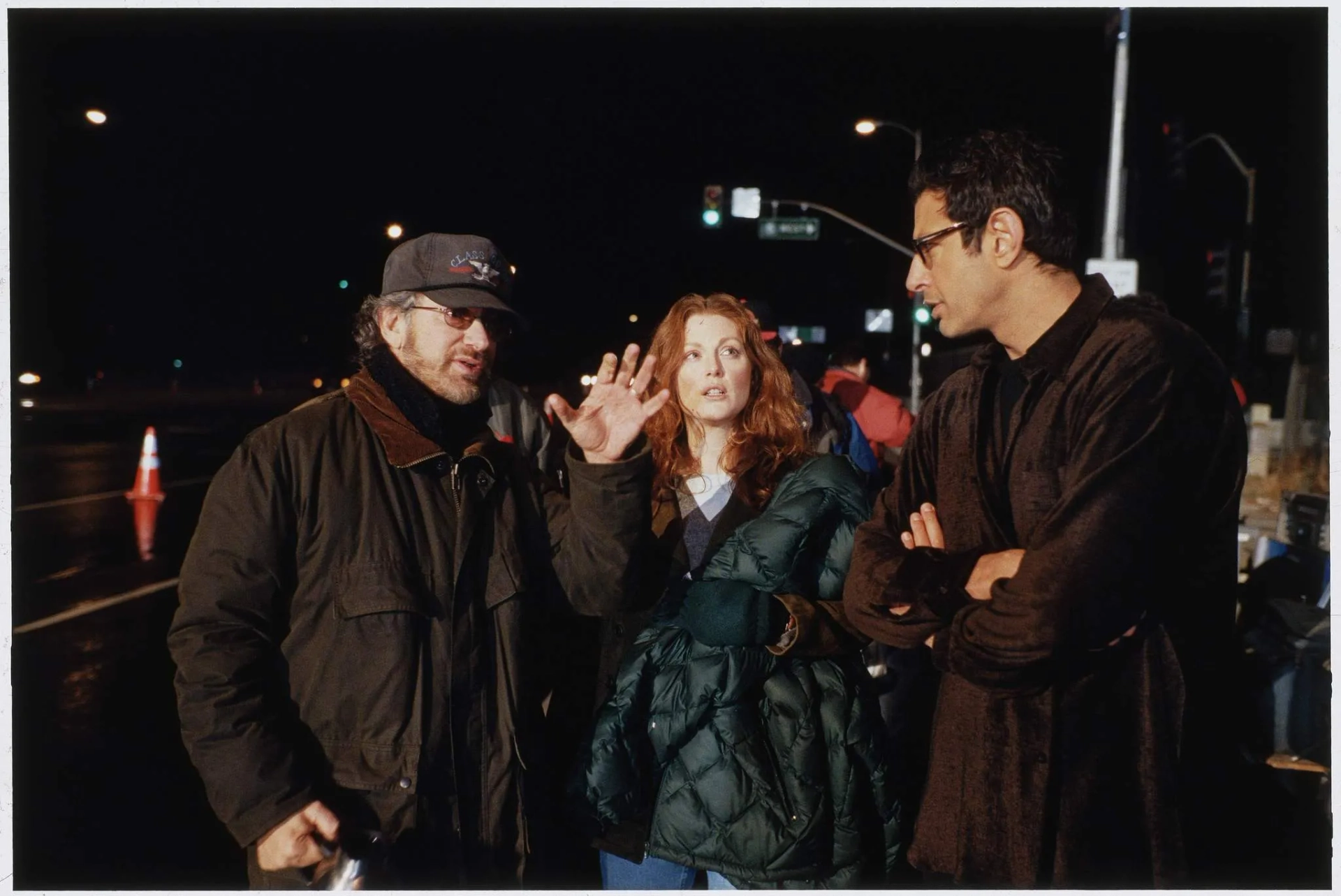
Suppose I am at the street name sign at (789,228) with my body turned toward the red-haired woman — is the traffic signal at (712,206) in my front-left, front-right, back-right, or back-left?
front-right

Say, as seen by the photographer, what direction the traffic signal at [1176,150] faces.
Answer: facing the viewer and to the left of the viewer

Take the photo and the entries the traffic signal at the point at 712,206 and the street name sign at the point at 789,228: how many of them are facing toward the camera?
2

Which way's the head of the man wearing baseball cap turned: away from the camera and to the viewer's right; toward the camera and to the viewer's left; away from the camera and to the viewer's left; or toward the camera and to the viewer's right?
toward the camera and to the viewer's right

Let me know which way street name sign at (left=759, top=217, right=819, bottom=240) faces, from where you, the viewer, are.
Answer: facing the viewer

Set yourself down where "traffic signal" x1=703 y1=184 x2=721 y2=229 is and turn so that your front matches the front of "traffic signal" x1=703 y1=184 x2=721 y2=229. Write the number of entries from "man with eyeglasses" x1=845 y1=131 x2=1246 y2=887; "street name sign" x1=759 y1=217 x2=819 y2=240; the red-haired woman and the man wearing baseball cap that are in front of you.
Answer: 3

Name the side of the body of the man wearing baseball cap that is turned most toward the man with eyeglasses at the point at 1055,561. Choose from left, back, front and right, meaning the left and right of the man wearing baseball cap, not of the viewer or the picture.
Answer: front

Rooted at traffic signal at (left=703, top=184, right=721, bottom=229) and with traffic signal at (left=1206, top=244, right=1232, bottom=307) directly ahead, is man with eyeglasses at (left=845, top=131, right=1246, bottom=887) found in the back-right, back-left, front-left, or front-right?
front-right

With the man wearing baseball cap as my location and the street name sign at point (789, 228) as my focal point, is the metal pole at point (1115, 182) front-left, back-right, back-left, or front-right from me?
front-right

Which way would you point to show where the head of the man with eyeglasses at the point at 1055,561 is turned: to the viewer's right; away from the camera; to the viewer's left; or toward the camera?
to the viewer's left

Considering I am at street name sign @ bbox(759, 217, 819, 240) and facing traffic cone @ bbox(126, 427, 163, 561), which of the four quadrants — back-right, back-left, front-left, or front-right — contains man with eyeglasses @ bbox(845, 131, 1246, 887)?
front-left

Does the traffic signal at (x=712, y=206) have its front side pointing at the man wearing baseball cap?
yes

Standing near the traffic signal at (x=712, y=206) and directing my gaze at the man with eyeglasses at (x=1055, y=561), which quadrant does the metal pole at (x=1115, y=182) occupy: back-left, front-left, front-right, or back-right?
front-left
